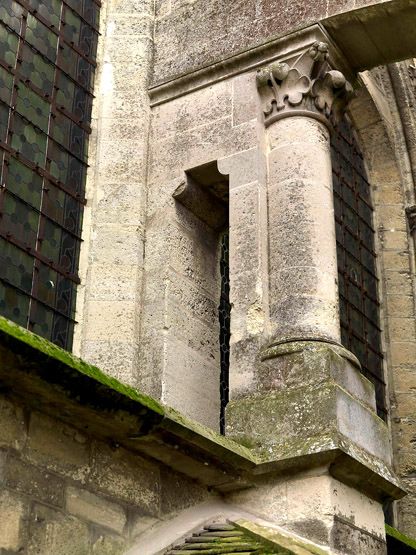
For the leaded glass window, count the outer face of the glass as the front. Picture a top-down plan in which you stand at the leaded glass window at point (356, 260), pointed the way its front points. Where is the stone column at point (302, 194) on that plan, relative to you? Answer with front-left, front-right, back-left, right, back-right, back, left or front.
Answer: front-right

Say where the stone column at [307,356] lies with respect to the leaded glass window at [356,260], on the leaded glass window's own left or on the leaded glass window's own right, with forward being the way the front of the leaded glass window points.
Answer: on the leaded glass window's own right

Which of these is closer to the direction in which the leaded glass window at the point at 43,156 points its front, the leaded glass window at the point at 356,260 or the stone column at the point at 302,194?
the stone column

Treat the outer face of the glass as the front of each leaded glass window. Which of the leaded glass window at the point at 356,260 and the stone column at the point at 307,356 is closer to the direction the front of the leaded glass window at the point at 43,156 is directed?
the stone column

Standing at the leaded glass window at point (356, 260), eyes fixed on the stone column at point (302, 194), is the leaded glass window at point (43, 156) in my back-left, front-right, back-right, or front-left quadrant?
front-right

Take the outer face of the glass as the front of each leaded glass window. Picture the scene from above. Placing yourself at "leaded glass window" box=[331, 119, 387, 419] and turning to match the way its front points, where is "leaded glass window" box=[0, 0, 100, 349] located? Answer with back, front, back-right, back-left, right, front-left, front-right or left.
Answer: right

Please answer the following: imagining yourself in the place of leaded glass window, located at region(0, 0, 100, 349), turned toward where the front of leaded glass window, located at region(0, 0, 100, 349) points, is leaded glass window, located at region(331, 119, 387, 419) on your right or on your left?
on your left

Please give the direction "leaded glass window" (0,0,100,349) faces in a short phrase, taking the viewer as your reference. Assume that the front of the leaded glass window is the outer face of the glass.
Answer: facing the viewer and to the right of the viewer
